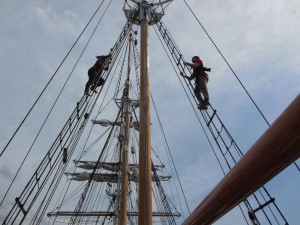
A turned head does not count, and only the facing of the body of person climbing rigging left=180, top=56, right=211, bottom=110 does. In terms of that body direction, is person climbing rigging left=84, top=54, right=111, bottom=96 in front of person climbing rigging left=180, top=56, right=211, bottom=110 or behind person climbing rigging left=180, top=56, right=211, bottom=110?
in front

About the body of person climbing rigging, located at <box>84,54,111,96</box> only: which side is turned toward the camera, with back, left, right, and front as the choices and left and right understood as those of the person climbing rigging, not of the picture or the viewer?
right

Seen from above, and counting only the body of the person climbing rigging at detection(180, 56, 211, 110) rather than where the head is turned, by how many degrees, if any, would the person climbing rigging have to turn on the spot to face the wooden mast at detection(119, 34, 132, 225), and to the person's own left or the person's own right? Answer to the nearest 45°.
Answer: approximately 45° to the person's own right

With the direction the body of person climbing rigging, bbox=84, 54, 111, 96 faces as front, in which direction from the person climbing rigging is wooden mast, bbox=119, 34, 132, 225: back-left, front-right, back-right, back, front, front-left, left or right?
front-left

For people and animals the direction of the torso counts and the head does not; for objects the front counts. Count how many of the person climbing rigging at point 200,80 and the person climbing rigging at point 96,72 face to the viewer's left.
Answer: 1

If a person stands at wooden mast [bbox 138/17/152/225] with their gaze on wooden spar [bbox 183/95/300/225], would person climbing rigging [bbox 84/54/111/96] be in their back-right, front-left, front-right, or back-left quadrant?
back-right

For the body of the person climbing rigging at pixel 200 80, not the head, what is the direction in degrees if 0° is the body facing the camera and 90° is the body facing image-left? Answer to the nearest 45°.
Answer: approximately 90°
